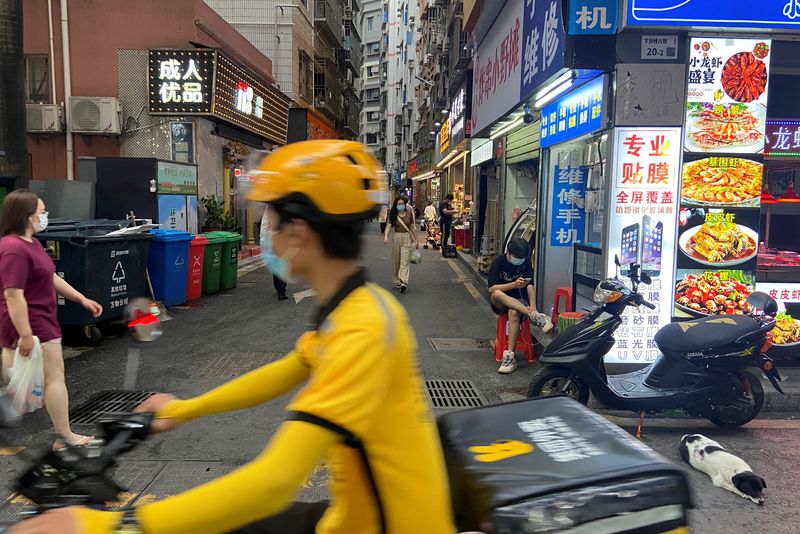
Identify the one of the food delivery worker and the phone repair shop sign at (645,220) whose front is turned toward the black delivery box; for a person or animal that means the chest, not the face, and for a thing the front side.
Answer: the phone repair shop sign

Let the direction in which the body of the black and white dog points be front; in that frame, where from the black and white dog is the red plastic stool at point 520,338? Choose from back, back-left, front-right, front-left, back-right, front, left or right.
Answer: back

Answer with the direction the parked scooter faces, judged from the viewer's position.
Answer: facing to the left of the viewer

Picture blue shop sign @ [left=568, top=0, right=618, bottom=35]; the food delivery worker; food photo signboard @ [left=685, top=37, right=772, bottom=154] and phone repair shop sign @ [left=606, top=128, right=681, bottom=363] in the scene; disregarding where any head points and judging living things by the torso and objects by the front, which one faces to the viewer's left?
the food delivery worker

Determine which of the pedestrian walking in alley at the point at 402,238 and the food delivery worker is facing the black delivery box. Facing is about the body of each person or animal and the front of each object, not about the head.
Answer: the pedestrian walking in alley

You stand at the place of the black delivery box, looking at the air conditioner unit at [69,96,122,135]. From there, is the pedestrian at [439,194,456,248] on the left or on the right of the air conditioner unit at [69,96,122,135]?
right

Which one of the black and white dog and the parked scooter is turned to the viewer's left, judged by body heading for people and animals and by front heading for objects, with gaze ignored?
the parked scooter

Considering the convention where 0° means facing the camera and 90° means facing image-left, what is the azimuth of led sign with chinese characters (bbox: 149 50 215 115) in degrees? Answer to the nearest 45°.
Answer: approximately 0°

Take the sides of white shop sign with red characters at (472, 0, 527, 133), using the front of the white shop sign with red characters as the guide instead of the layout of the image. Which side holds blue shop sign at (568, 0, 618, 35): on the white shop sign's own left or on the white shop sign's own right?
on the white shop sign's own left
